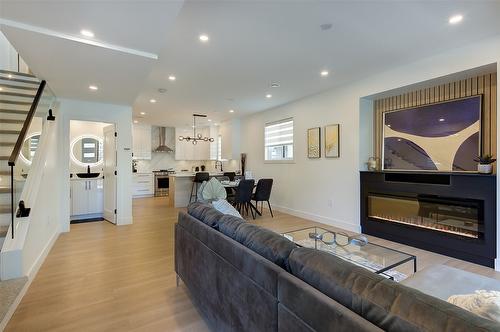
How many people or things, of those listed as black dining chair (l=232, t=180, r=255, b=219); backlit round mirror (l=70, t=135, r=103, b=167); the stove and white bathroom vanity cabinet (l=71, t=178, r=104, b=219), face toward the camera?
3

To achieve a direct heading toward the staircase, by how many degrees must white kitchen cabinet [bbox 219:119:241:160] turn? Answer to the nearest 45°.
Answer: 0° — it already faces it

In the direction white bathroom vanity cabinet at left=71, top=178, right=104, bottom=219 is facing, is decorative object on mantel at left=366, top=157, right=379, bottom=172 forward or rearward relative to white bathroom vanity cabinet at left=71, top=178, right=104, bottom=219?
forward

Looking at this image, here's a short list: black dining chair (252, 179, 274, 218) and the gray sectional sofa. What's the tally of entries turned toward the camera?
0

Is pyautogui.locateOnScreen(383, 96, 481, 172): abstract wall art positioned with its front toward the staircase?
yes

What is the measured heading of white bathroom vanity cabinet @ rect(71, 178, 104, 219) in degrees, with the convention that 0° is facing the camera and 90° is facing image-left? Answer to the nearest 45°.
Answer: approximately 0°

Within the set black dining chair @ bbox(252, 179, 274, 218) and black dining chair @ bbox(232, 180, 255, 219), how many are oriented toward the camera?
0

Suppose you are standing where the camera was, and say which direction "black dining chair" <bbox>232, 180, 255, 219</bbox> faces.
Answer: facing away from the viewer and to the left of the viewer

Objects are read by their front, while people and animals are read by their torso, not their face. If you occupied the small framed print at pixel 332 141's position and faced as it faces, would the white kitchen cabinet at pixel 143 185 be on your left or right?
on your right

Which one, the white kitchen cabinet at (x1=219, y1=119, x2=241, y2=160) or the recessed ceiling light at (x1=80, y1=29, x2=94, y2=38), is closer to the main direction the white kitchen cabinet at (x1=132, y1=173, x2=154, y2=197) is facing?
the recessed ceiling light

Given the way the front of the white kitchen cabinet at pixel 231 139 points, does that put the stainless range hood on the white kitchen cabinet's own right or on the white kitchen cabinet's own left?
on the white kitchen cabinet's own right

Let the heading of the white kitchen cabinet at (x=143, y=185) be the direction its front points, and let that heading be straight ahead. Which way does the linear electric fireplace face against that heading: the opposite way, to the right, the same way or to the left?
to the right

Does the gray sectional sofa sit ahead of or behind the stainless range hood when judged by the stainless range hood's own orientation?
ahead

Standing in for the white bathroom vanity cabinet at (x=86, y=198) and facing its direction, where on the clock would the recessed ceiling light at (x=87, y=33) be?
The recessed ceiling light is roughly at 12 o'clock from the white bathroom vanity cabinet.
